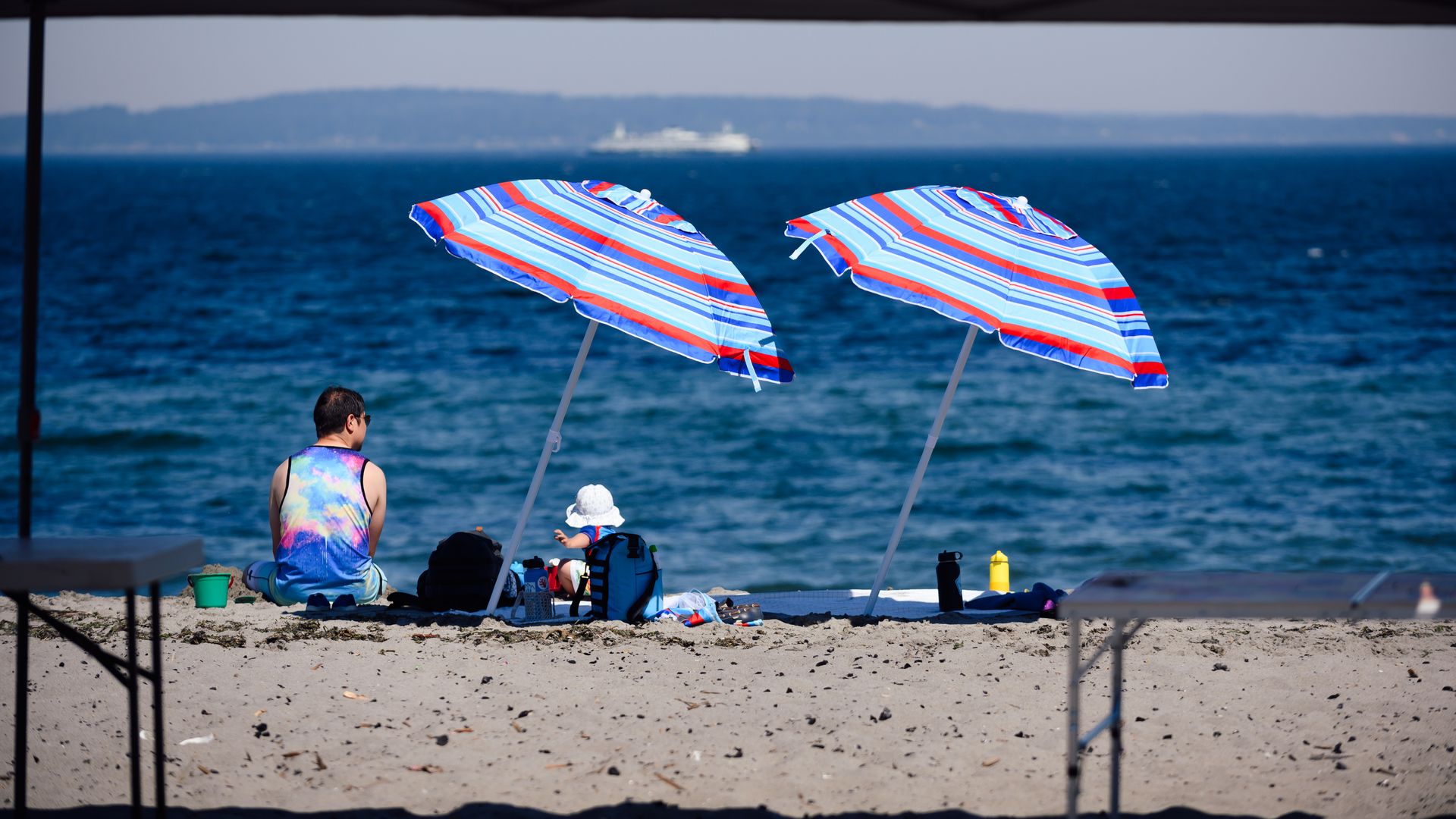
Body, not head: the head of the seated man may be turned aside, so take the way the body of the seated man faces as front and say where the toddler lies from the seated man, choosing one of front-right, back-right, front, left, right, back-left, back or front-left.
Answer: right

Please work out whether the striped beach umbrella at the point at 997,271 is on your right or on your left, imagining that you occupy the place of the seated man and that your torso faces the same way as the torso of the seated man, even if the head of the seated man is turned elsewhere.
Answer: on your right

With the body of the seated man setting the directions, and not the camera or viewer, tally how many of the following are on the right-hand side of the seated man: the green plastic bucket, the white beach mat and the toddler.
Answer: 2

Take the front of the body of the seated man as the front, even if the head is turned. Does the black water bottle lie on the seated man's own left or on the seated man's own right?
on the seated man's own right

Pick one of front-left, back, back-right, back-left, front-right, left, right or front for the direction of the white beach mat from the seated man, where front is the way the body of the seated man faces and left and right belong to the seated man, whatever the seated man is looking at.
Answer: right

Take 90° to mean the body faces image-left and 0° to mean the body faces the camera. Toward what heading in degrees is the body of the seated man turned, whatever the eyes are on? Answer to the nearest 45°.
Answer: approximately 180°

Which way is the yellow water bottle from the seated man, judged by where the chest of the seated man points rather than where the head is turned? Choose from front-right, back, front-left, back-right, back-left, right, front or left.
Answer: right

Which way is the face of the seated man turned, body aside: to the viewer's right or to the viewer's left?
to the viewer's right

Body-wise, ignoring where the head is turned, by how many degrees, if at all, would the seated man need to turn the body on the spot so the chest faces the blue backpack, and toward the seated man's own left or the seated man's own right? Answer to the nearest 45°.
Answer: approximately 90° to the seated man's own right

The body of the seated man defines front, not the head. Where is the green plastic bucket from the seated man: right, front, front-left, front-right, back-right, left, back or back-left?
front-left
